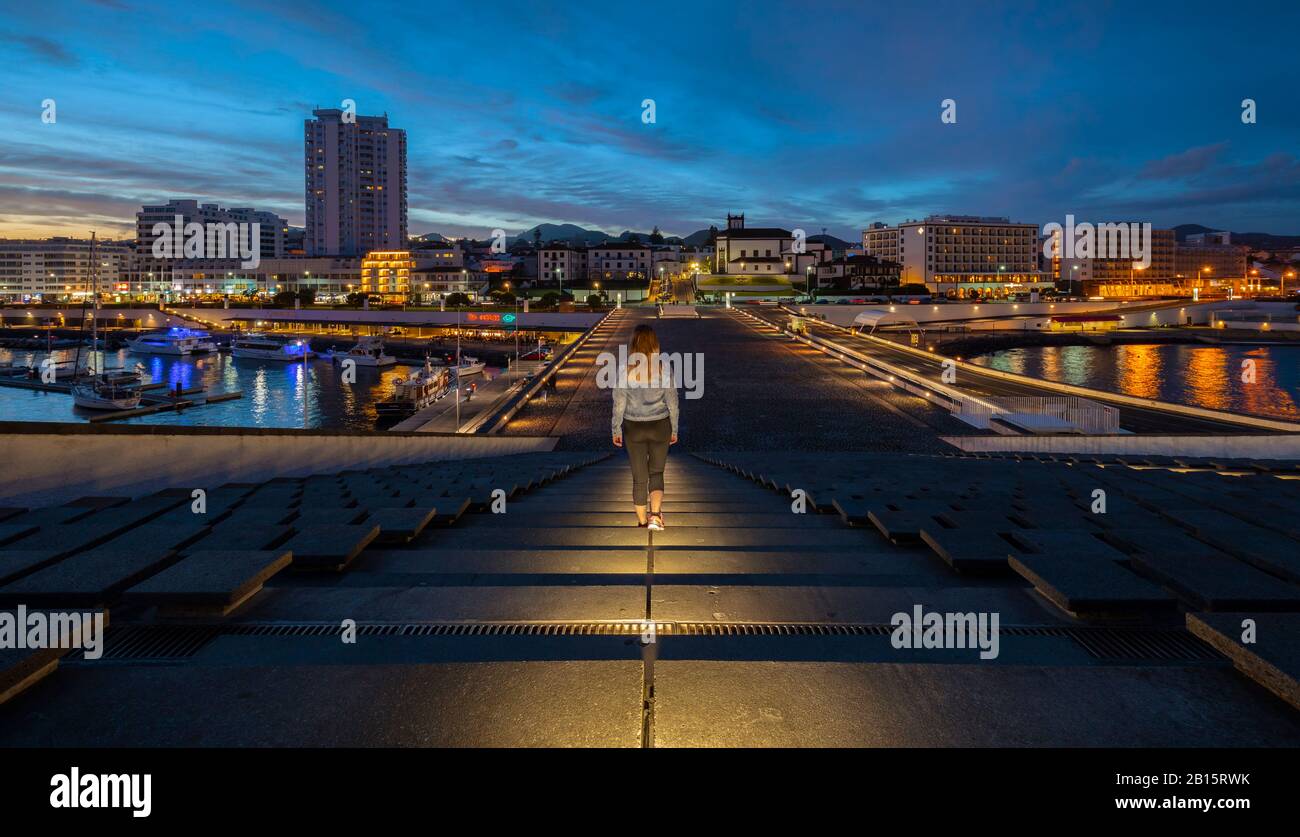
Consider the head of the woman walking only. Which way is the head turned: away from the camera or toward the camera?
away from the camera

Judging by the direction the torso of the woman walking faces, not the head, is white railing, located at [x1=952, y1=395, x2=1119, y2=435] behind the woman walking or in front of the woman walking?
in front

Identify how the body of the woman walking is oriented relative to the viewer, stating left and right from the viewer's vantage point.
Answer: facing away from the viewer
